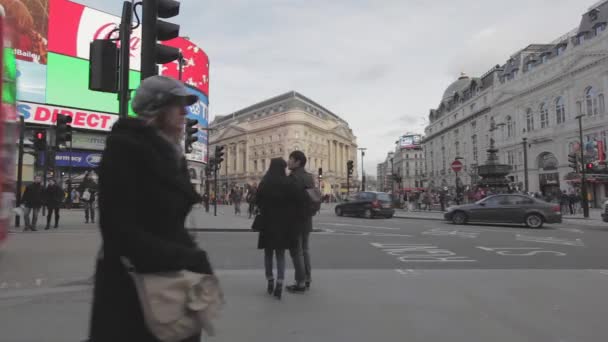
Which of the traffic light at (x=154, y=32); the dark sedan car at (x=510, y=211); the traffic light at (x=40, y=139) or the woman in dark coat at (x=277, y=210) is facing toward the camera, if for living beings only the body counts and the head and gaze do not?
the traffic light at (x=40, y=139)

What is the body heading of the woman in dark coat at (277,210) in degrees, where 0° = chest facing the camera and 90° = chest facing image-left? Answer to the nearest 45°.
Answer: approximately 180°

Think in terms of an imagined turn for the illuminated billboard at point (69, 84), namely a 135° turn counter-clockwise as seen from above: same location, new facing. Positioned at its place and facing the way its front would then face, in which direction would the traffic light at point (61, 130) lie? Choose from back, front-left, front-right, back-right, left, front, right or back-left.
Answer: back

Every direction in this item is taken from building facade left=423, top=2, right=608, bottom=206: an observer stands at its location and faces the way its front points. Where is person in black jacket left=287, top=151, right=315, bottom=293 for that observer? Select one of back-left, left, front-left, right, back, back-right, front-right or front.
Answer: front-left

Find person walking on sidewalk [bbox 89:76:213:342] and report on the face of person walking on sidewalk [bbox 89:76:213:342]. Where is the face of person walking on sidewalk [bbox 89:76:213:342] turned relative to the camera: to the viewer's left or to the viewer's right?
to the viewer's right

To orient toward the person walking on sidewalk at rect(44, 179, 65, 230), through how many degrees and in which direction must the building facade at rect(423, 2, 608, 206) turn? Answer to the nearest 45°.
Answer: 0° — it already faces them

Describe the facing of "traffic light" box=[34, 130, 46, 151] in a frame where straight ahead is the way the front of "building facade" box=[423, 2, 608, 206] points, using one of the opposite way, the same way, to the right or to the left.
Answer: to the left

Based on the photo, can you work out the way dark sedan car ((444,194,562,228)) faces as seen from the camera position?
facing to the left of the viewer

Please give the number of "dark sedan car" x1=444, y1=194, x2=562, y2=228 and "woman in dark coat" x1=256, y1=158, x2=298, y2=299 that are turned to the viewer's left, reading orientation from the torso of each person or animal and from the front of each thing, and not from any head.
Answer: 1

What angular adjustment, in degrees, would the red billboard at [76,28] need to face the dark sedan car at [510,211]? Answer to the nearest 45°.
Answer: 0° — it already faces it

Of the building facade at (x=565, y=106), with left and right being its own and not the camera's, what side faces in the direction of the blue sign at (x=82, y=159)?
front

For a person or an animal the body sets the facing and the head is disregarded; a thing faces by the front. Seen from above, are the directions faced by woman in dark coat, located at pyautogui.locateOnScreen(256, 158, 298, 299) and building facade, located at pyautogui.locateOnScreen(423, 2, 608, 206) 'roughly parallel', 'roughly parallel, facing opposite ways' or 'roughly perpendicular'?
roughly perpendicular
